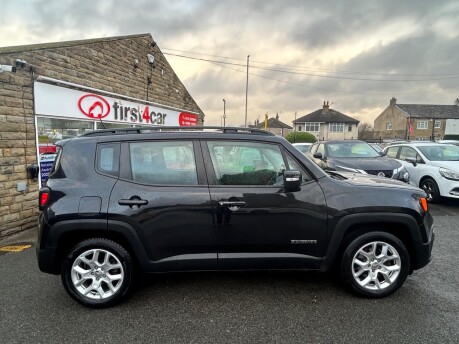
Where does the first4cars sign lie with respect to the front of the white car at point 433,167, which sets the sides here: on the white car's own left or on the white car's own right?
on the white car's own right

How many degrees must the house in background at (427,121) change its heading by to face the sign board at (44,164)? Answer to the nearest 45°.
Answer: approximately 45° to its right

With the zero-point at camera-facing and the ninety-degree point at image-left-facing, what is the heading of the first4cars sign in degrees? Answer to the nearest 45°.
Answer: approximately 315°

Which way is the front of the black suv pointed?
to the viewer's right

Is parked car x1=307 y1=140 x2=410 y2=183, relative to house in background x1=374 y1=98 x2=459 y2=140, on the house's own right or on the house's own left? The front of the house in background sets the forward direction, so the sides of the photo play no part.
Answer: on the house's own right

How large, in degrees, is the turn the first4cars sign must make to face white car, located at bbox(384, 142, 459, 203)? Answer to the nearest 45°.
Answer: approximately 45° to its left

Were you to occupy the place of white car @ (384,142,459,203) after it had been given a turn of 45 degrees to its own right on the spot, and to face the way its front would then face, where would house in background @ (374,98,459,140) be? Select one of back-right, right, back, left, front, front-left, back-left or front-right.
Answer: back

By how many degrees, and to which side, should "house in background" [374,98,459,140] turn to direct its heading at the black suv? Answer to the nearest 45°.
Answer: approximately 45° to its right

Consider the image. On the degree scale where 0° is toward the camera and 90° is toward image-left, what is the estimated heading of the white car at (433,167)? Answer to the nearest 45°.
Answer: approximately 315°

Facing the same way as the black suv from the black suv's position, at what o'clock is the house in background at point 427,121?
The house in background is roughly at 10 o'clock from the black suv.

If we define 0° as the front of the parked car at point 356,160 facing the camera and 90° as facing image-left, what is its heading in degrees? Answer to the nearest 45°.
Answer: approximately 315°

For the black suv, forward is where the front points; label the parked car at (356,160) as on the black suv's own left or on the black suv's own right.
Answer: on the black suv's own left
